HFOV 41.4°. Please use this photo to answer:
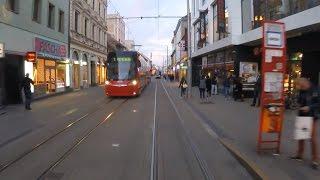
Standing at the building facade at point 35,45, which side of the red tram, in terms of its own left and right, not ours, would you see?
right

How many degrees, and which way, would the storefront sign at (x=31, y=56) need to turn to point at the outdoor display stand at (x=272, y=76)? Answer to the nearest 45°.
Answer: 0° — it already faces it

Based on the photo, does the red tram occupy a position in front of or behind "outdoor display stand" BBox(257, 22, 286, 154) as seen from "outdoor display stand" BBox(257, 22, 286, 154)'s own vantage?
behind

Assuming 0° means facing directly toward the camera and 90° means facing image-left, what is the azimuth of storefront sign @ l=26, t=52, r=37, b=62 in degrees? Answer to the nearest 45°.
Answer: approximately 0°

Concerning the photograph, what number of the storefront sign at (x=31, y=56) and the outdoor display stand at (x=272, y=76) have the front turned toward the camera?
2

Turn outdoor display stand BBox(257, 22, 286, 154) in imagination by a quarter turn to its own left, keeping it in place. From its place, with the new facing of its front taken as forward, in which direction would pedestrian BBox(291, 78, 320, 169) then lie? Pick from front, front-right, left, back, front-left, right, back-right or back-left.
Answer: front-right

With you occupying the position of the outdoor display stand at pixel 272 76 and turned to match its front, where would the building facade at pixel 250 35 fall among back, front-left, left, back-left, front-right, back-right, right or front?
back

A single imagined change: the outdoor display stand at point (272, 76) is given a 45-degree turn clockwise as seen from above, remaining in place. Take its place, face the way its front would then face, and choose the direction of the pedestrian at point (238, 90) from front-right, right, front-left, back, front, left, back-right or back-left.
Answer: back-right

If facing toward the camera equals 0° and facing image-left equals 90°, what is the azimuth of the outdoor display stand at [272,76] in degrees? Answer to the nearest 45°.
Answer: approximately 0°

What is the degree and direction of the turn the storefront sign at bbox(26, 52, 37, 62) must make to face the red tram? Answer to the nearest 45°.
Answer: approximately 135° to its left

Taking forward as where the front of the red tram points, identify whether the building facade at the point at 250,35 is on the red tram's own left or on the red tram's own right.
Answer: on the red tram's own left
